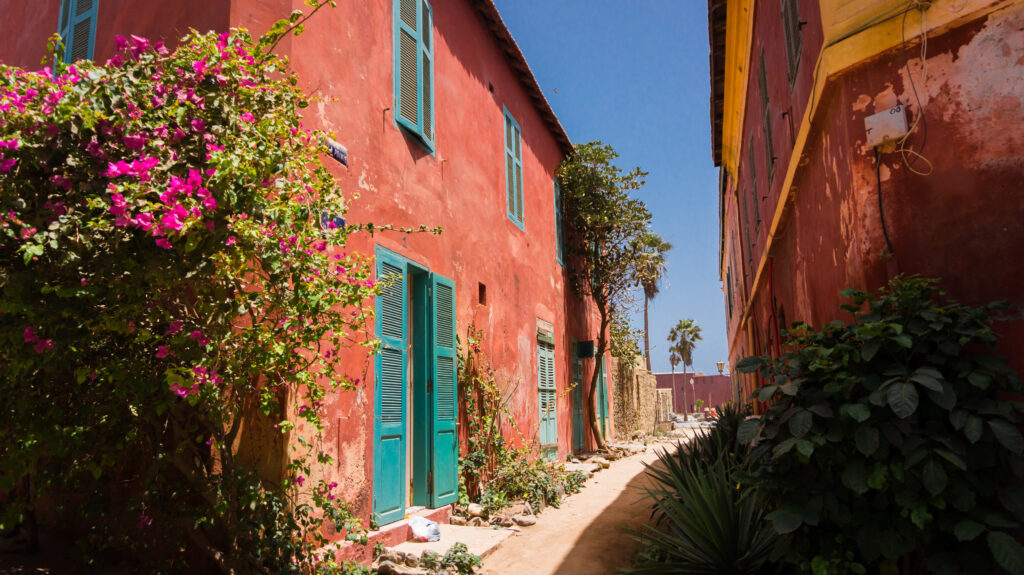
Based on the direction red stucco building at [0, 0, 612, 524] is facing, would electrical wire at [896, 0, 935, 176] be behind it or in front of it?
in front

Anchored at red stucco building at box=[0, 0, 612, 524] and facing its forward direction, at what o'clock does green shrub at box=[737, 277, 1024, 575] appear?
The green shrub is roughly at 1 o'clock from the red stucco building.

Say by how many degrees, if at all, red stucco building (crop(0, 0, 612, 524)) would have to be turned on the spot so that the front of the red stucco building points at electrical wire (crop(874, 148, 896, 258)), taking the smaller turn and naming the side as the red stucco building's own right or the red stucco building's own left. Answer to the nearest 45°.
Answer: approximately 45° to the red stucco building's own right

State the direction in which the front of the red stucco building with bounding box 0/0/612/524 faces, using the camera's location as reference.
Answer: facing the viewer and to the right of the viewer
